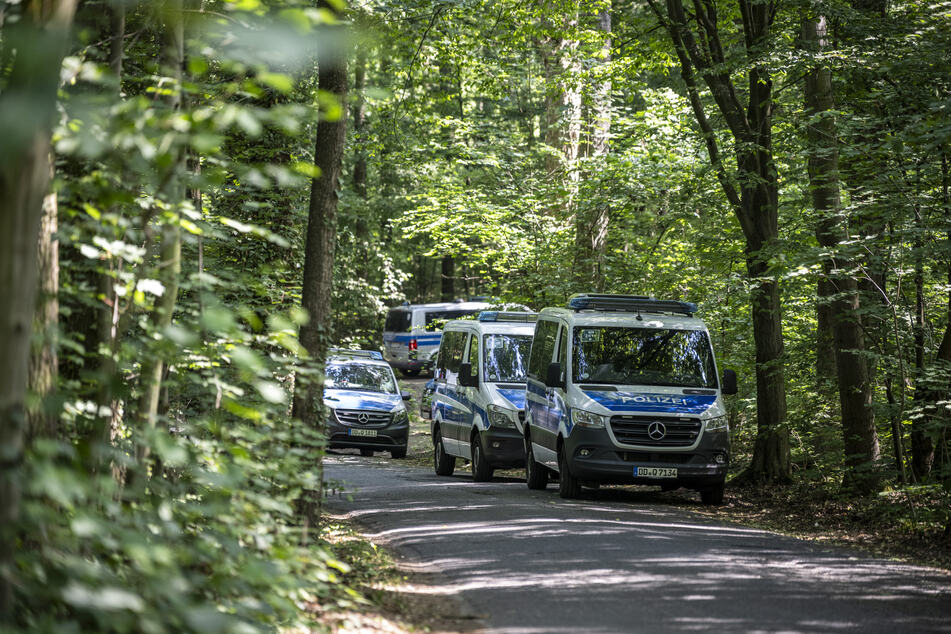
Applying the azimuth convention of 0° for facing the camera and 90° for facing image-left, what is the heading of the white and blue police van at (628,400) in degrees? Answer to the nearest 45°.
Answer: approximately 0°

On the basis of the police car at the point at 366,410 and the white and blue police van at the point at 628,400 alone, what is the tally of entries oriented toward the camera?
2

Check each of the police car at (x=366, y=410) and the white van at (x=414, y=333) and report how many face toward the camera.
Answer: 1

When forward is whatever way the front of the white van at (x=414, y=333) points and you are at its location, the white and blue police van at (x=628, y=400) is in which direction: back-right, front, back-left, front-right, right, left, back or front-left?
back-right

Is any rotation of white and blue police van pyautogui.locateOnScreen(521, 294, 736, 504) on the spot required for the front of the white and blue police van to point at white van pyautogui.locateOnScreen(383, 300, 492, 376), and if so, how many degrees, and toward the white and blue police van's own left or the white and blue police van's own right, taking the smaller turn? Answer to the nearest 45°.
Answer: approximately 180°

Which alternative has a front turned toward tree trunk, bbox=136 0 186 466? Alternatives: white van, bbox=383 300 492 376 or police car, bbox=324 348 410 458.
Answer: the police car

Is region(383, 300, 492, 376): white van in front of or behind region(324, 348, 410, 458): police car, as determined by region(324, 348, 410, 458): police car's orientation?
behind

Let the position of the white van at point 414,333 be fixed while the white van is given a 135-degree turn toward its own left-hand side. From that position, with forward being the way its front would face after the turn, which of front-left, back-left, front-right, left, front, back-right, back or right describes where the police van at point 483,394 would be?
left

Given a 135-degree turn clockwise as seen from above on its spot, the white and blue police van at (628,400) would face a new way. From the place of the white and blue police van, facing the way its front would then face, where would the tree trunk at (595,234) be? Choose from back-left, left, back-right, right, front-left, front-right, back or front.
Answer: front-right

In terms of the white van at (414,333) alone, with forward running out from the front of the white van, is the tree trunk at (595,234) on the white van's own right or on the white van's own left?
on the white van's own right

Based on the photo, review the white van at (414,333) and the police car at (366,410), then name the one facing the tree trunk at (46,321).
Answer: the police car

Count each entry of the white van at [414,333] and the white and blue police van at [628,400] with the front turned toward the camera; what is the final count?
1

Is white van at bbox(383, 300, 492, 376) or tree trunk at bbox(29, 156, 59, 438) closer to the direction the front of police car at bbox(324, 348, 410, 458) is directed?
the tree trunk

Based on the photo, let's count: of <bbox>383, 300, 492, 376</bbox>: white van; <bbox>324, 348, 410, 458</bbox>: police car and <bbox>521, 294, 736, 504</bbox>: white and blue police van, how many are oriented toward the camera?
2
